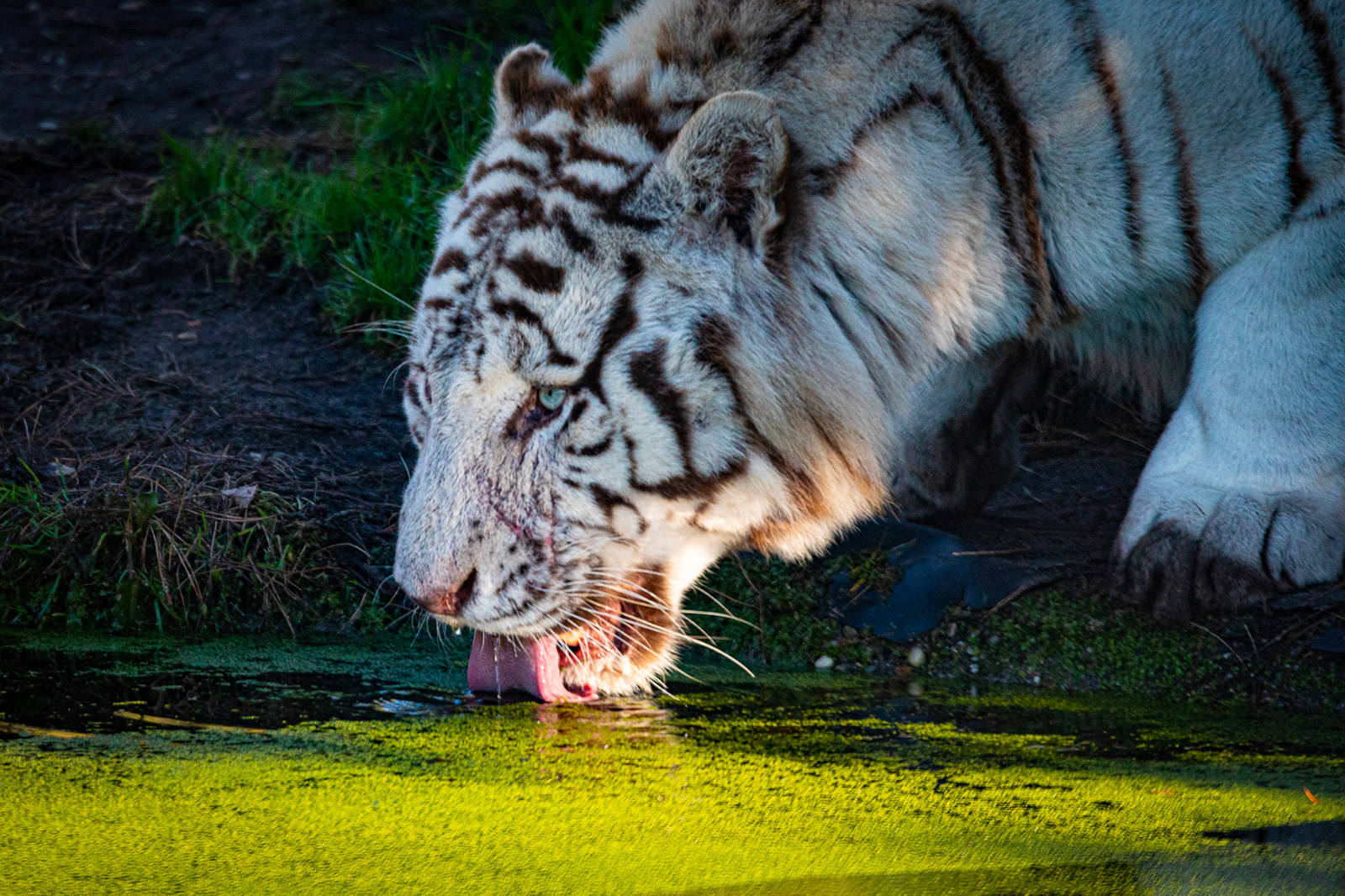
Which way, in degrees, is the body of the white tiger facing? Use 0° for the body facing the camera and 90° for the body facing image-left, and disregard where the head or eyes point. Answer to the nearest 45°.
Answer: approximately 45°

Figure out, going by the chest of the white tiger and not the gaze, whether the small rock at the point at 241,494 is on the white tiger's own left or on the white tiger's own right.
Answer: on the white tiger's own right
